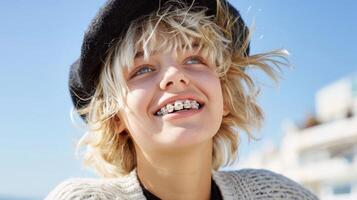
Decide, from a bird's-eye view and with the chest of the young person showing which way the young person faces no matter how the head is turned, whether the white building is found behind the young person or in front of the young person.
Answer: behind

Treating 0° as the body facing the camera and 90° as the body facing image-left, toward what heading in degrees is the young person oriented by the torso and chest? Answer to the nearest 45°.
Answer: approximately 0°
